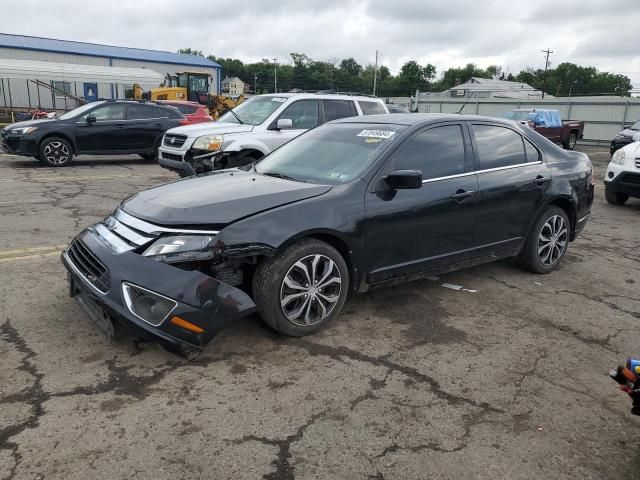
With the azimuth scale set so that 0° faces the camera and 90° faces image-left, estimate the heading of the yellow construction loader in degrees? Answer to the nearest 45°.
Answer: approximately 270°

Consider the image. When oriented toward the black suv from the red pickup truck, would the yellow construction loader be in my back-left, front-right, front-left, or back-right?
front-right

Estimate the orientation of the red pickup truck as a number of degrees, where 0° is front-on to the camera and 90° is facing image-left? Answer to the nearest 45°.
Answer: approximately 45°

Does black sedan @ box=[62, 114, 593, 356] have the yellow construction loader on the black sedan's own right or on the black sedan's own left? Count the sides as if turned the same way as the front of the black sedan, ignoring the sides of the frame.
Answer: on the black sedan's own right

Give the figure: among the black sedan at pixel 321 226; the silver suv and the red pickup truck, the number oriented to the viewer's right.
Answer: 0

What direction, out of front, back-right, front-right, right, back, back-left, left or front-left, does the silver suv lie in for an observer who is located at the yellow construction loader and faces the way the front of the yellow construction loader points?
right

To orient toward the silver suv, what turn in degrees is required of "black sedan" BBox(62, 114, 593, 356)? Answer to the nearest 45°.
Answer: approximately 135° to its right

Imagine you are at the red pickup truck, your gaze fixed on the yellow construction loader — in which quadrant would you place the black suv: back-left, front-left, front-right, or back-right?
front-left

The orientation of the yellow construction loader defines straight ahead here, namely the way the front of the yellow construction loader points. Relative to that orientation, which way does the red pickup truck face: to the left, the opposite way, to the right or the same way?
the opposite way

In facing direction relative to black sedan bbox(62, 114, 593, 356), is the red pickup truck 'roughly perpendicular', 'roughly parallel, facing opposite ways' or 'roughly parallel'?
roughly parallel

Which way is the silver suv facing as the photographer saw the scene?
facing the viewer and to the left of the viewer

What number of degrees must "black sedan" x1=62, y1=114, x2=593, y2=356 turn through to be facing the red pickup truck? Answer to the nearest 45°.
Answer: approximately 180°

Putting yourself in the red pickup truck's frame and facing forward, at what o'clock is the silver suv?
The silver suv is roughly at 11 o'clock from the red pickup truck.
